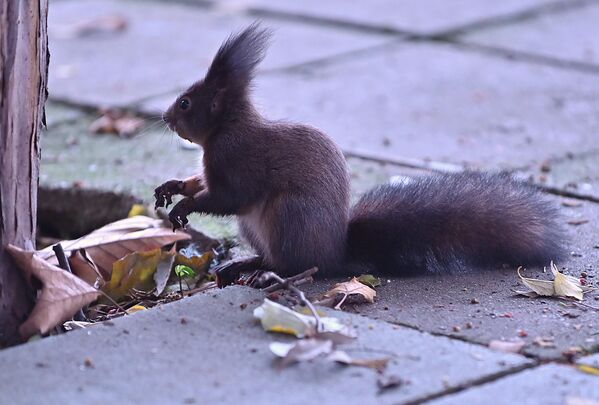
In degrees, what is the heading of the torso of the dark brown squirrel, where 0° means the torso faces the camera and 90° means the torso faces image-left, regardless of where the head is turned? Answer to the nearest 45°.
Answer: approximately 90°

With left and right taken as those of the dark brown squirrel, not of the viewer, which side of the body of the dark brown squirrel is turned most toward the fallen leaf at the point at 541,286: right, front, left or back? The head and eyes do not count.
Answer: back

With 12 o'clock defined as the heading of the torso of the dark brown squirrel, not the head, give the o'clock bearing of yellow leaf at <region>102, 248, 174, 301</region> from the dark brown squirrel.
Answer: The yellow leaf is roughly at 12 o'clock from the dark brown squirrel.

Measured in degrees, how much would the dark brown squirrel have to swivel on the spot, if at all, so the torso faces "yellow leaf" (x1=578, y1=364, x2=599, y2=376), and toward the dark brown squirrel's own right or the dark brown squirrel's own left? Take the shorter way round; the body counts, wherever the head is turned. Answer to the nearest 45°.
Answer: approximately 135° to the dark brown squirrel's own left

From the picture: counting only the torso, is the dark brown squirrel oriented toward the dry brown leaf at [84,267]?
yes

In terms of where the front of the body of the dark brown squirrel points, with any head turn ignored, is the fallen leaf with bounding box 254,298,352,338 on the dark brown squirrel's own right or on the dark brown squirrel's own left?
on the dark brown squirrel's own left

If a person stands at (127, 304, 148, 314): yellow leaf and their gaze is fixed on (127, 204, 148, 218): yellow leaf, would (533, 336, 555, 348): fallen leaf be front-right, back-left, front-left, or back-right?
back-right

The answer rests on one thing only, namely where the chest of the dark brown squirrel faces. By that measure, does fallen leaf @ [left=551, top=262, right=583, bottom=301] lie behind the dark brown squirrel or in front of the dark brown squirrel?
behind

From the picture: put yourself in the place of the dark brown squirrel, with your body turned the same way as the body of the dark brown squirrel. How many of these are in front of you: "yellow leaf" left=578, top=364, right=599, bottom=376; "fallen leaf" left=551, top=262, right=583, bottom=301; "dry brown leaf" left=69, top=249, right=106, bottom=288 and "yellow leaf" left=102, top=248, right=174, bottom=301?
2

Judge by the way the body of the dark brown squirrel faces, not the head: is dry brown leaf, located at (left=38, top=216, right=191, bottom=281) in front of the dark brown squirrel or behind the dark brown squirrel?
in front

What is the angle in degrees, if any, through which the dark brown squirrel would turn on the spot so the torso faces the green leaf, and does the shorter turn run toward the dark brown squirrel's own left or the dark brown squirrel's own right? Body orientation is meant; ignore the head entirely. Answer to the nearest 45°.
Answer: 0° — it already faces it
